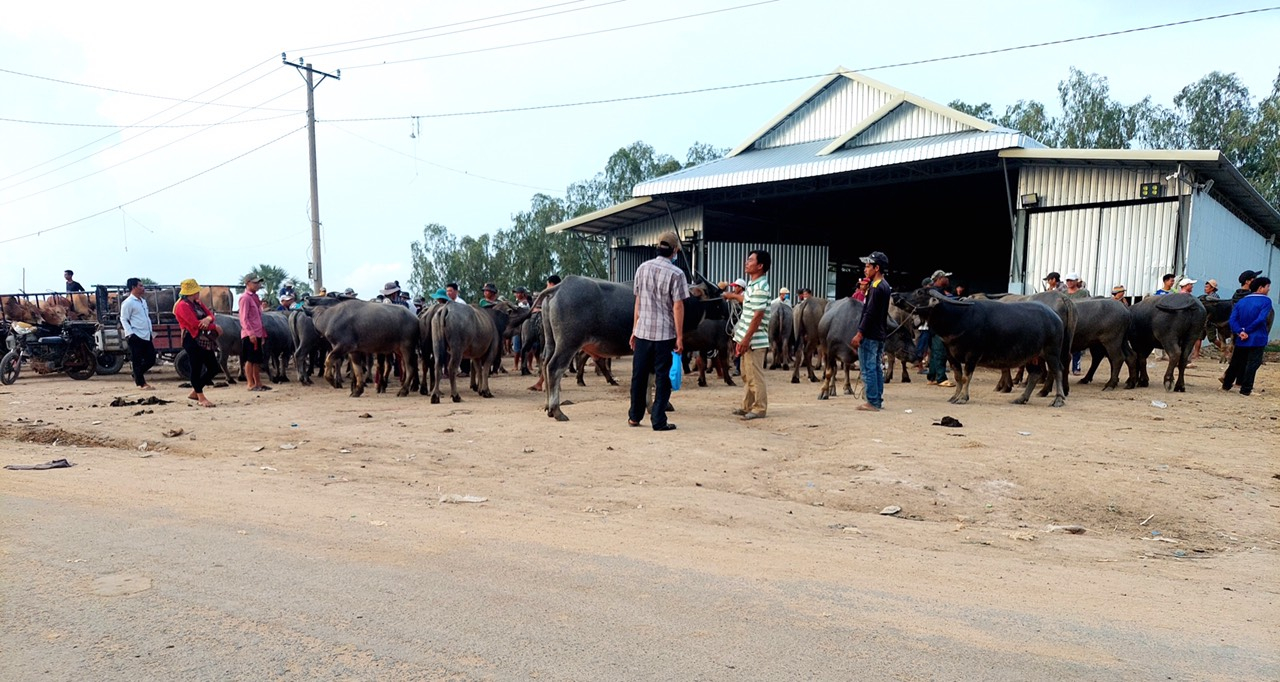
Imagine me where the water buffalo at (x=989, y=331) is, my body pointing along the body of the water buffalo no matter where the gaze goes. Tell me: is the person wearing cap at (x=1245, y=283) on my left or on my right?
on my right

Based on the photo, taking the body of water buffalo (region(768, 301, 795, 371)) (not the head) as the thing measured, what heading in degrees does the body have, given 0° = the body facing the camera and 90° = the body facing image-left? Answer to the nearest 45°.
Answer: approximately 180°

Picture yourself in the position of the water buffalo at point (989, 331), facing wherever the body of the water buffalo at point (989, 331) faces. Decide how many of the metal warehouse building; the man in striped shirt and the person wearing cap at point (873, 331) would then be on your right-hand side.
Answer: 1

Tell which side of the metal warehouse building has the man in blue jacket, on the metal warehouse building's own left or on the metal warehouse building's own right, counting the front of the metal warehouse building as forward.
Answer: on the metal warehouse building's own left

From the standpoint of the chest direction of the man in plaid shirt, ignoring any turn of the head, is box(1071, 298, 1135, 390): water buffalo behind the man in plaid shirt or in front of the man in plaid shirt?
in front

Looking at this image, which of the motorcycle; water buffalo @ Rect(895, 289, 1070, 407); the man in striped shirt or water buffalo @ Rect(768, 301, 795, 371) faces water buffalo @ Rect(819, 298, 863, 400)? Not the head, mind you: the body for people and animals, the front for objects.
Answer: water buffalo @ Rect(895, 289, 1070, 407)

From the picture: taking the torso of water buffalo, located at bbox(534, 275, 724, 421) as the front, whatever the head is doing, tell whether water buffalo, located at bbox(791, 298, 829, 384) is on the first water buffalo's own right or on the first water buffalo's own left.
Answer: on the first water buffalo's own left

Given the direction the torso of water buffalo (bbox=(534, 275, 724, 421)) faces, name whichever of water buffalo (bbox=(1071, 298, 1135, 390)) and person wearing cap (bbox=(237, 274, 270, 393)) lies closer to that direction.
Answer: the water buffalo

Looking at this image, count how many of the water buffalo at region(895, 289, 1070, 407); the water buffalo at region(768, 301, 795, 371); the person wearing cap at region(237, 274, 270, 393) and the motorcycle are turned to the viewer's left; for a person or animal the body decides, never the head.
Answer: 2

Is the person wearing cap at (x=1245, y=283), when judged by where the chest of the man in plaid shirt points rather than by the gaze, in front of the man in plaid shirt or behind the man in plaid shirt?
in front

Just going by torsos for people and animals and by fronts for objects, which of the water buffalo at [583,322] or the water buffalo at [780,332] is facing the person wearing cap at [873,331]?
the water buffalo at [583,322]

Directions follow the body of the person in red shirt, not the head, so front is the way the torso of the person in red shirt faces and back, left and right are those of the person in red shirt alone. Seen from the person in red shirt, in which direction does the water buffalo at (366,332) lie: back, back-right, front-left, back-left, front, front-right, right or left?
front-left

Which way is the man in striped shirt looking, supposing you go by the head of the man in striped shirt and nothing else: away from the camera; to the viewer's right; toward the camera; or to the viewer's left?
to the viewer's left

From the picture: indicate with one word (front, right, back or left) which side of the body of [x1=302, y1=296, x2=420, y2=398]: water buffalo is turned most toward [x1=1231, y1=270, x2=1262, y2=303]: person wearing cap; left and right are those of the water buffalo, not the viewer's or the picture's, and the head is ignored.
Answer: back

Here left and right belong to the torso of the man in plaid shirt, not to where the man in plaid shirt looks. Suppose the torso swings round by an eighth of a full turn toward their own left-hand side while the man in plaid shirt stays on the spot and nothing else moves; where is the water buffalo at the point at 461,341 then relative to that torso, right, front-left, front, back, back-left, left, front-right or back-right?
front-left

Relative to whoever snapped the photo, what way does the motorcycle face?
facing to the left of the viewer
